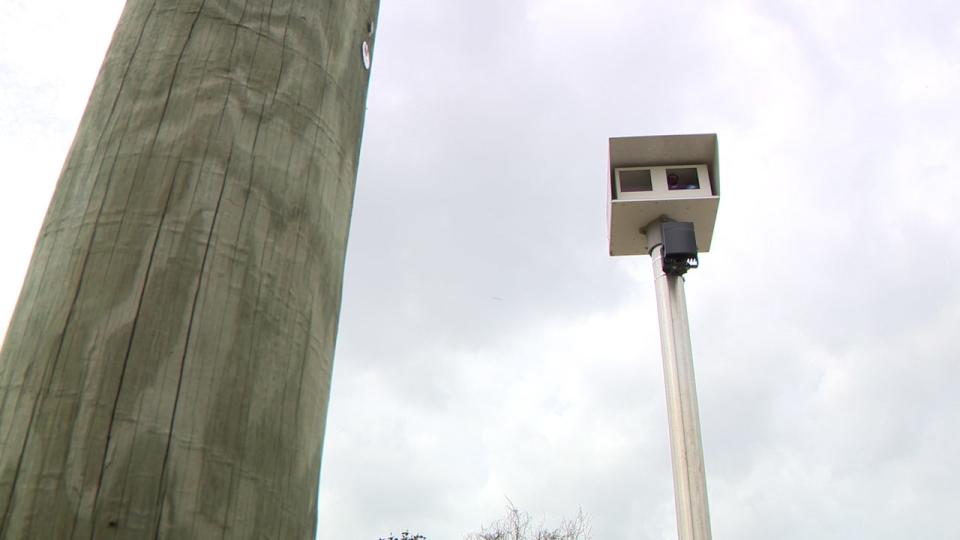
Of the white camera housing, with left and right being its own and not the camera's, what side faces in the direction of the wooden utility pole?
front

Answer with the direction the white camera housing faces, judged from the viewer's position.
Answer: facing the viewer
